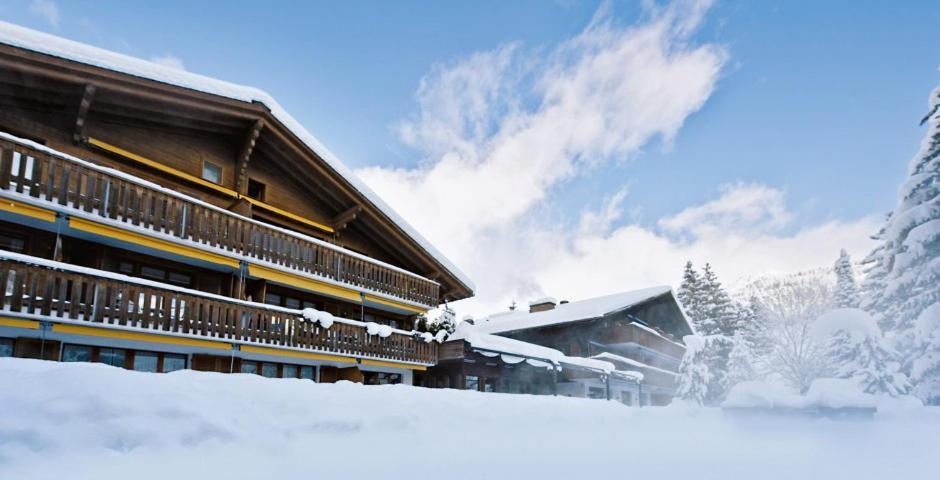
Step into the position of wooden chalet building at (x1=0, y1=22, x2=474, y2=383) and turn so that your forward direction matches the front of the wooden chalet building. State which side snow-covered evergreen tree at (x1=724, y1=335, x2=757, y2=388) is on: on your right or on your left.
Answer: on your left

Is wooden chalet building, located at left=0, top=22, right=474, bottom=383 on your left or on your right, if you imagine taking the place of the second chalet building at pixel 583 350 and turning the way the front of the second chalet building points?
on your right

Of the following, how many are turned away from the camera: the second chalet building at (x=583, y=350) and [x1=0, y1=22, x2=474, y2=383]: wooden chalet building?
0
